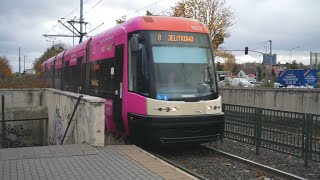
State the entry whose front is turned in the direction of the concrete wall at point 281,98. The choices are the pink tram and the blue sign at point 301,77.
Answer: the blue sign

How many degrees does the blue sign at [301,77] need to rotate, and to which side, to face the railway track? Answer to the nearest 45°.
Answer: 0° — it already faces it

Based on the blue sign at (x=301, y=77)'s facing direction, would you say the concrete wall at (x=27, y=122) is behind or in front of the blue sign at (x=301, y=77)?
in front

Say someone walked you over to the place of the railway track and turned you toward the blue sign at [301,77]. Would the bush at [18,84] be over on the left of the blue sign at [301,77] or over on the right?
left

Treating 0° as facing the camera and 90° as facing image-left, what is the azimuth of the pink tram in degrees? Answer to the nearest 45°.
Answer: approximately 315°

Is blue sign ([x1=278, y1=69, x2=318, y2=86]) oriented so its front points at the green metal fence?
yes

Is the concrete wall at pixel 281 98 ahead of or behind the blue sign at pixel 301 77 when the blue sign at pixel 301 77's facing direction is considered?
ahead

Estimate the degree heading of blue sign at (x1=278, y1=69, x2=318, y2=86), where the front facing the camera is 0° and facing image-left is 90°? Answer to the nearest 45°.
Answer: approximately 0°

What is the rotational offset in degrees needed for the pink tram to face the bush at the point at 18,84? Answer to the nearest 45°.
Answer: approximately 180°

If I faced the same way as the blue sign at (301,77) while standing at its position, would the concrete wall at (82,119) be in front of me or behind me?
in front

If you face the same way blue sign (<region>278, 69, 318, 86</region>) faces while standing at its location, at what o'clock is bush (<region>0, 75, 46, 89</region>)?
The bush is roughly at 2 o'clock from the blue sign.
